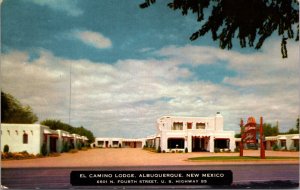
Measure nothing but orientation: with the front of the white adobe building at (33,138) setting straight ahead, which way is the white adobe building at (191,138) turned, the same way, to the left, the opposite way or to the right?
to the right

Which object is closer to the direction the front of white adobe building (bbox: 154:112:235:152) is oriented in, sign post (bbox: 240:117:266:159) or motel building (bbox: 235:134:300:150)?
the sign post

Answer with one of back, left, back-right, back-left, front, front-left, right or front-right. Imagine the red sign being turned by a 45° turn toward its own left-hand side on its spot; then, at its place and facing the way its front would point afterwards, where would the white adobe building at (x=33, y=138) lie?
back-right

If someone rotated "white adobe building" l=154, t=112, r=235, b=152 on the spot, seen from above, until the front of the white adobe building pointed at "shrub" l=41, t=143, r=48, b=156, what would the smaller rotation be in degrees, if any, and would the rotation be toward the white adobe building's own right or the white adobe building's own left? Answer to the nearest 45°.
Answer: approximately 45° to the white adobe building's own right

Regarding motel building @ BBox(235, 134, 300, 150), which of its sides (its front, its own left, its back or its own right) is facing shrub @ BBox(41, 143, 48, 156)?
front

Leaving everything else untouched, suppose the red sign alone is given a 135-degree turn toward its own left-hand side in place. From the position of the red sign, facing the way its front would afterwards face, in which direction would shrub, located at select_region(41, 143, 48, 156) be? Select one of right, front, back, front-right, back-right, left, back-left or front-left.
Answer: back-left

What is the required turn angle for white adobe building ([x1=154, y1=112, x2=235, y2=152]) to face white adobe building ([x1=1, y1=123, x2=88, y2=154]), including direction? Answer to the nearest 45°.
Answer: approximately 45° to its right

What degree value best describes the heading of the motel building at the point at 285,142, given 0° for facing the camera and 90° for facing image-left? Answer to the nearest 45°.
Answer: approximately 45°

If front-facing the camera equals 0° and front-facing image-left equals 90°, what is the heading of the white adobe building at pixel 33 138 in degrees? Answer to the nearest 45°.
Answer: approximately 270°

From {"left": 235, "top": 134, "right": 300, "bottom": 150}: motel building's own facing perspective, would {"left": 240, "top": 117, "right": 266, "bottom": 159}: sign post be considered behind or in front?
in front
